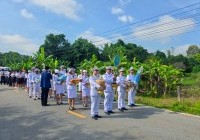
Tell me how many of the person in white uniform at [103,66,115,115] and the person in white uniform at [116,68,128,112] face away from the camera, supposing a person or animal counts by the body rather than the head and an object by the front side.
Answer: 0

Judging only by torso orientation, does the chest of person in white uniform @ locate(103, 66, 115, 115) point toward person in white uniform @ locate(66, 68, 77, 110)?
no

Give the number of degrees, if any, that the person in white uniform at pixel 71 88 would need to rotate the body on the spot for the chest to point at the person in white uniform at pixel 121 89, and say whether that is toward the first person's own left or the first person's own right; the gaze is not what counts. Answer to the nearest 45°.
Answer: approximately 45° to the first person's own left

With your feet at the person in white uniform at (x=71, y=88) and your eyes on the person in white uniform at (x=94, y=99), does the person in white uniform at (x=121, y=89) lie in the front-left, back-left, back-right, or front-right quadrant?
front-left

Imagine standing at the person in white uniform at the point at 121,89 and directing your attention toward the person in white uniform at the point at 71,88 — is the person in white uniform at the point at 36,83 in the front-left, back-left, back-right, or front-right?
front-right

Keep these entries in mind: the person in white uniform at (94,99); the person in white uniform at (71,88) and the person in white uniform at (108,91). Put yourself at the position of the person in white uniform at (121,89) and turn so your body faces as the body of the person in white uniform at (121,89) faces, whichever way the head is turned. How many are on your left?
0

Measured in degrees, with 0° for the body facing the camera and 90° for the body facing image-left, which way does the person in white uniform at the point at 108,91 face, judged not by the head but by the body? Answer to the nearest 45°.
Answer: approximately 315°

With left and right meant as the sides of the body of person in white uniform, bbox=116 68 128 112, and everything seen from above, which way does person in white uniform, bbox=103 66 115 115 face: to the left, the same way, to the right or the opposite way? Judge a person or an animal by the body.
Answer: the same way

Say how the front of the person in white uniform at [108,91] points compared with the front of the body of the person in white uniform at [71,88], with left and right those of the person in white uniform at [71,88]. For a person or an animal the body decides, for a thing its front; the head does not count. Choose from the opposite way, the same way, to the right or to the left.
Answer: the same way

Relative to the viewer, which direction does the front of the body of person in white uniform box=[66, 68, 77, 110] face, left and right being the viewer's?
facing the viewer and to the right of the viewer

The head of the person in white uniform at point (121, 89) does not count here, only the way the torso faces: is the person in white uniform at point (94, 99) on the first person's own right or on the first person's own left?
on the first person's own right

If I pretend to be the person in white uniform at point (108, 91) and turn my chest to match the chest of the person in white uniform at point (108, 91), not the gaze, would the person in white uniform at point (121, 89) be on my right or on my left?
on my left

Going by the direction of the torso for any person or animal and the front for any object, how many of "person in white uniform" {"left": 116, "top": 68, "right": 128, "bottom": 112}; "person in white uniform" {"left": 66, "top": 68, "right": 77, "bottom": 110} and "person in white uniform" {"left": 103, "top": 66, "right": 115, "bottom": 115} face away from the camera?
0

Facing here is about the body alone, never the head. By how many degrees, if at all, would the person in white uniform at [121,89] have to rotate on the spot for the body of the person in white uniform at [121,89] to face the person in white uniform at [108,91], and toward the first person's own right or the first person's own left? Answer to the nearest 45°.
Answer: approximately 90° to the first person's own right

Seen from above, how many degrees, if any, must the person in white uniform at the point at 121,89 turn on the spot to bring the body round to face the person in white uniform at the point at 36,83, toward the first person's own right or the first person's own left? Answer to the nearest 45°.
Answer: approximately 180°

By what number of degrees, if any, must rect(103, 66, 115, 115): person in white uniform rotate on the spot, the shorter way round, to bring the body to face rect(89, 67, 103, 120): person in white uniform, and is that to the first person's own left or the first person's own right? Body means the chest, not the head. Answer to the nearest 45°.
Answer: approximately 90° to the first person's own right

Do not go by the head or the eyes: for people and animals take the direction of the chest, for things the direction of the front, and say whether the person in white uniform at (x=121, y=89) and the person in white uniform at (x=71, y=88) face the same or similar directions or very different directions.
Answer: same or similar directions

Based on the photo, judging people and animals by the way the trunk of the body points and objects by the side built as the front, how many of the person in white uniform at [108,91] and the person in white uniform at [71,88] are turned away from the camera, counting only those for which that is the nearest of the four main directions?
0

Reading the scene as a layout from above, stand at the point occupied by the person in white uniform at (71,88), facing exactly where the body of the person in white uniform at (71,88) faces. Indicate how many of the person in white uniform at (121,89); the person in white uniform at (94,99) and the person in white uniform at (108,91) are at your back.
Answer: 0
